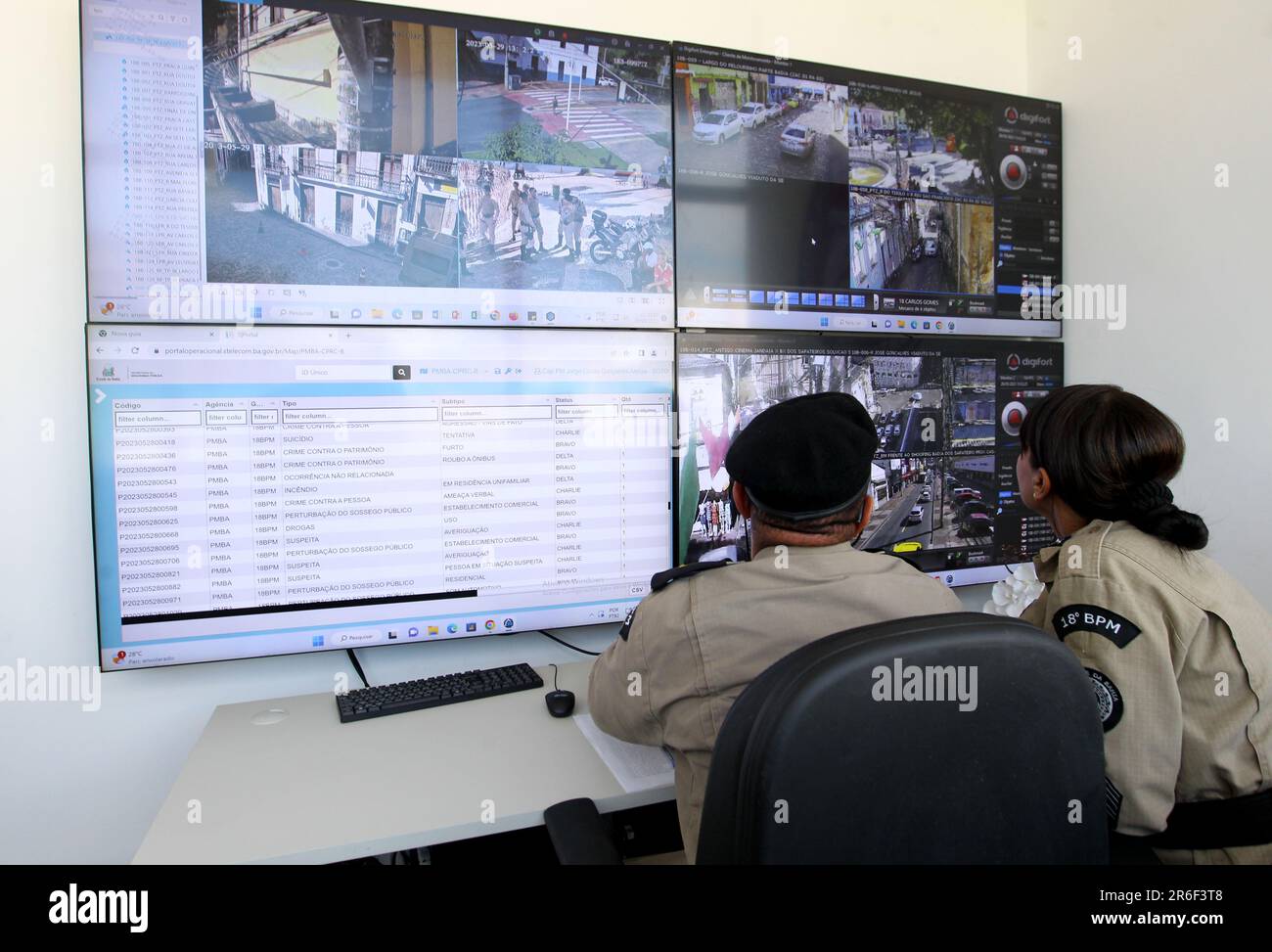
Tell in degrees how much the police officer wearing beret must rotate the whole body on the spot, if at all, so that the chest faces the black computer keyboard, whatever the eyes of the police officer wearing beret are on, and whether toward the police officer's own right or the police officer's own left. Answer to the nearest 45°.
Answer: approximately 45° to the police officer's own left

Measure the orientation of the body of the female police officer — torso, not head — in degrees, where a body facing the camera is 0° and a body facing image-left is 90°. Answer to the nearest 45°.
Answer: approximately 135°

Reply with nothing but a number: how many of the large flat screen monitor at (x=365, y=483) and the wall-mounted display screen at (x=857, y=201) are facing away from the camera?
0

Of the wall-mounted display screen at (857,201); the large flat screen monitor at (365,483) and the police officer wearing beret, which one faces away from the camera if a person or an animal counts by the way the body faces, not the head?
the police officer wearing beret

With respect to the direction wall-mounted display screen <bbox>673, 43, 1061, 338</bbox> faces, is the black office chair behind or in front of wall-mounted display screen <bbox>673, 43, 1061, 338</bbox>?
in front

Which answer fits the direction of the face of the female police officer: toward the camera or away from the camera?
away from the camera

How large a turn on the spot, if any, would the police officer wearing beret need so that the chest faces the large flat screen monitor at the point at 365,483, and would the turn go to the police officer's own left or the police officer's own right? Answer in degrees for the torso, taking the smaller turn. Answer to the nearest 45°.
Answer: approximately 45° to the police officer's own left

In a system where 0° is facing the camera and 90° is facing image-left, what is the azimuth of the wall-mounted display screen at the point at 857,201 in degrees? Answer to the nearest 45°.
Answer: approximately 315°

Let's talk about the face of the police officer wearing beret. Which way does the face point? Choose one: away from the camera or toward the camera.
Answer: away from the camera

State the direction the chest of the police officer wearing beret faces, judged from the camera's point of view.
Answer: away from the camera

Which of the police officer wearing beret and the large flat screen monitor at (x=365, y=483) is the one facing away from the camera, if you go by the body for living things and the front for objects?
the police officer wearing beret

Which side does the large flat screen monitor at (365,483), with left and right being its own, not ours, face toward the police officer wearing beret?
front

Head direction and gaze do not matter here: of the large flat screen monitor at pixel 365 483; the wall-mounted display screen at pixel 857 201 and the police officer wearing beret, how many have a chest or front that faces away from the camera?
1

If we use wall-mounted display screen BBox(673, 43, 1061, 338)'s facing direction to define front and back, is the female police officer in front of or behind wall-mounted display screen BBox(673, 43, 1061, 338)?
in front

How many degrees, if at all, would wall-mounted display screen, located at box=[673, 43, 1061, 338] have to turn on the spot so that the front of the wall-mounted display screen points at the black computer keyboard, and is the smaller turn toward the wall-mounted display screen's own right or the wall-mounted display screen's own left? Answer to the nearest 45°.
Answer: approximately 90° to the wall-mounted display screen's own right
